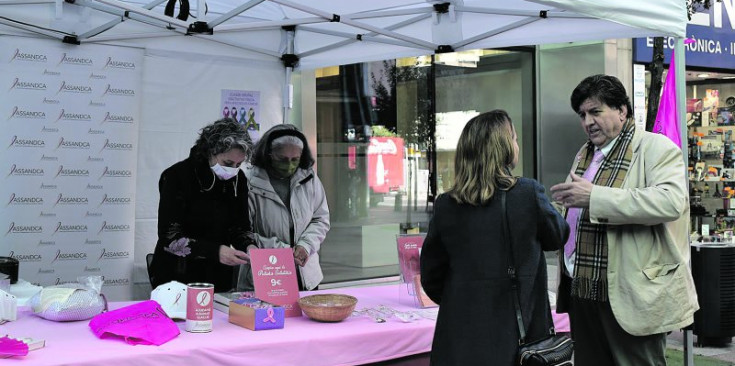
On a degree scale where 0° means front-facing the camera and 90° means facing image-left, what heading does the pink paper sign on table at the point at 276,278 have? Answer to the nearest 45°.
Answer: approximately 0°

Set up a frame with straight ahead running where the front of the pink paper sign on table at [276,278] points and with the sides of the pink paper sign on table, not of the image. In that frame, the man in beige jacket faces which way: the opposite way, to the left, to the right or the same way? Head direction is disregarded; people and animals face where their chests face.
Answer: to the right

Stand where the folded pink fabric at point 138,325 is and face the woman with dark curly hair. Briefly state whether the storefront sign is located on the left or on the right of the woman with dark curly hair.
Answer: right

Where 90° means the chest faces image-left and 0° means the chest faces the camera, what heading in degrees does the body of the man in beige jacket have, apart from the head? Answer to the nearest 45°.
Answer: approximately 45°

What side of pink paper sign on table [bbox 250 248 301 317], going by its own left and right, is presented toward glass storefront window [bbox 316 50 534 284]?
back

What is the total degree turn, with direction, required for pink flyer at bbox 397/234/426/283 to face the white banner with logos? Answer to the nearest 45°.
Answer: approximately 135° to its right

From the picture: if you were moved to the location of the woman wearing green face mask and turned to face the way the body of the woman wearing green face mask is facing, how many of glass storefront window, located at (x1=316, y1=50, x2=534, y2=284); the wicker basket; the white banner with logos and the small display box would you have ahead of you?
2

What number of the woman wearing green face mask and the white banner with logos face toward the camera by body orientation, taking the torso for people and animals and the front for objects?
2

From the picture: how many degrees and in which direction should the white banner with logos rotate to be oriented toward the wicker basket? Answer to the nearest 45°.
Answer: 0° — it already faces it
